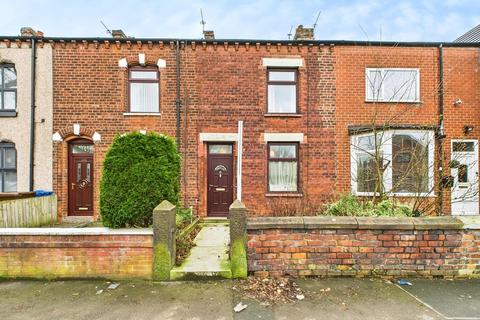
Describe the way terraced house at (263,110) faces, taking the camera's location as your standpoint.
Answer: facing the viewer

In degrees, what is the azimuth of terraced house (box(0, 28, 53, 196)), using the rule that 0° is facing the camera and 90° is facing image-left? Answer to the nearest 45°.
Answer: approximately 0°

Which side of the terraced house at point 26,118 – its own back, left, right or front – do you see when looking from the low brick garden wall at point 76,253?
front

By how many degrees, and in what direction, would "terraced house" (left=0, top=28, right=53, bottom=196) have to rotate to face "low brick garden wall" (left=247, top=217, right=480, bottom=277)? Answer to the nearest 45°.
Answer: approximately 45° to its left

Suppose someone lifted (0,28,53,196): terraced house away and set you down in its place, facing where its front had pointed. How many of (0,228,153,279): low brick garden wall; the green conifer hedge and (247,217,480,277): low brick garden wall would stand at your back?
0

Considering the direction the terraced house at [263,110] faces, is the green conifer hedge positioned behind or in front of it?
in front

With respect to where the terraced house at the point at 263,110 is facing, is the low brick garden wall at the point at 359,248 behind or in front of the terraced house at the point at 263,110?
in front

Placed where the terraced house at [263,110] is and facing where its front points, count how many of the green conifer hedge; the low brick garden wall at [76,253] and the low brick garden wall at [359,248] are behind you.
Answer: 0

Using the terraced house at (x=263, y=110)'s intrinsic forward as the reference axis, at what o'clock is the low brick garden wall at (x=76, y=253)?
The low brick garden wall is roughly at 1 o'clock from the terraced house.

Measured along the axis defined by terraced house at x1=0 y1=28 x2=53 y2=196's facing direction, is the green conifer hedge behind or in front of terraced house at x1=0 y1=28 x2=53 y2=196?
in front
